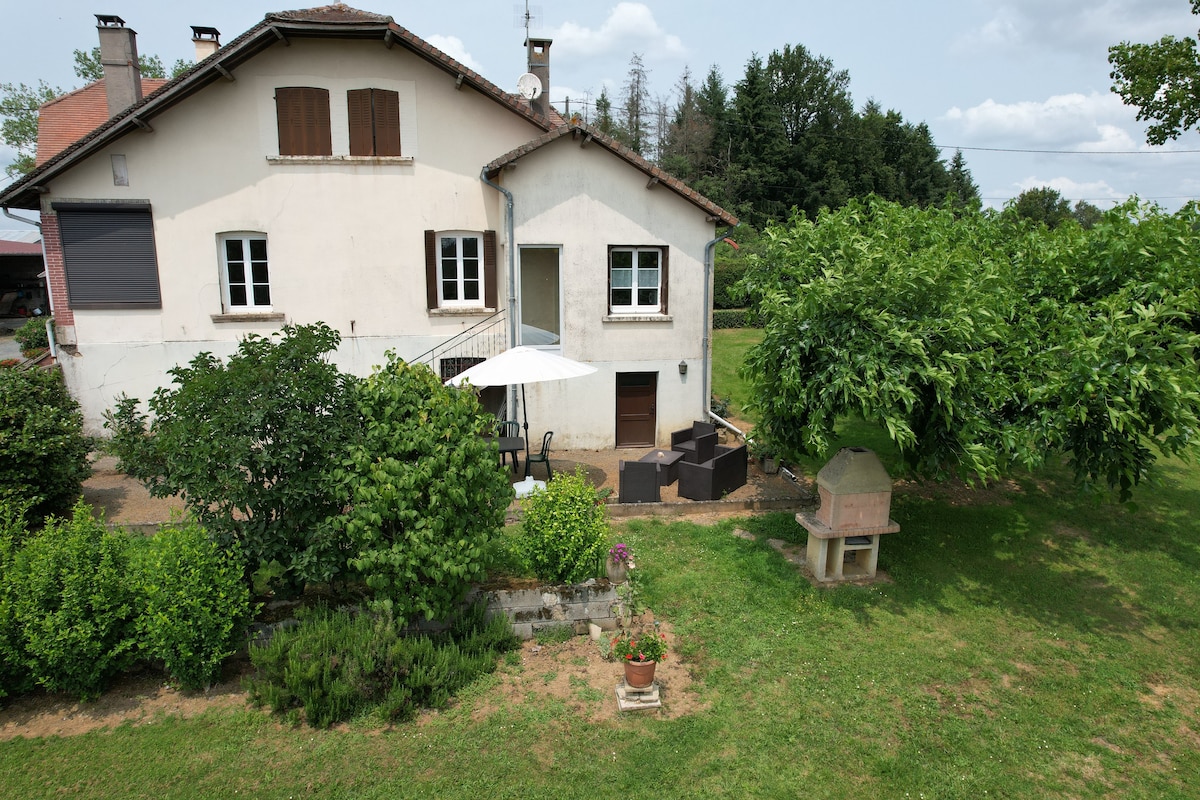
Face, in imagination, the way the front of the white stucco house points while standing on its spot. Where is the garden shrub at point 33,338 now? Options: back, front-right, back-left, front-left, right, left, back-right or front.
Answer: back-right

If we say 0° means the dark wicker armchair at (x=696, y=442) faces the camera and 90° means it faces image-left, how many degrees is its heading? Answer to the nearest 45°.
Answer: approximately 45°

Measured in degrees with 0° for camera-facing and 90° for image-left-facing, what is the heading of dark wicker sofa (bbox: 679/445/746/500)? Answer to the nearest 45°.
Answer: approximately 135°

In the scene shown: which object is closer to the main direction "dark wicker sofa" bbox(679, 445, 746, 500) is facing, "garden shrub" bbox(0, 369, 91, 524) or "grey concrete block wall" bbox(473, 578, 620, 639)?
the garden shrub

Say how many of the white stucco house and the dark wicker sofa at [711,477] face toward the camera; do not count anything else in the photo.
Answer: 1

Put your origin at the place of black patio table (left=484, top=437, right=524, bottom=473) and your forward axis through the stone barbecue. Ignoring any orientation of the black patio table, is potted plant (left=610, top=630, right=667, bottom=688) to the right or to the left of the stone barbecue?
right

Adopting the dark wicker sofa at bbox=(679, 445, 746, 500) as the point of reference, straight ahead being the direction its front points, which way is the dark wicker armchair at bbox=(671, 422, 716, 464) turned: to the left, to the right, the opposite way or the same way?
to the left

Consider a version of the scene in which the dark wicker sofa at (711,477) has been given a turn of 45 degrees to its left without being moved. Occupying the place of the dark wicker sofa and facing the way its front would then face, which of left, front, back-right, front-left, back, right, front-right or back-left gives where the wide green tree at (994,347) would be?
back-left

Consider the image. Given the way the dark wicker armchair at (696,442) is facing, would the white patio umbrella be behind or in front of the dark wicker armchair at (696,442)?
in front

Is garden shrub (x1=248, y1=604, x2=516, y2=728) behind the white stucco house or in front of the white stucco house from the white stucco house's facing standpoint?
in front

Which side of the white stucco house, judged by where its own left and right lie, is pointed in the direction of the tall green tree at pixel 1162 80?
left

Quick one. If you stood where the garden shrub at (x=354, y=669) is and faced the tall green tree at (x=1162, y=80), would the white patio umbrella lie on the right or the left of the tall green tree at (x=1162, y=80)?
left
